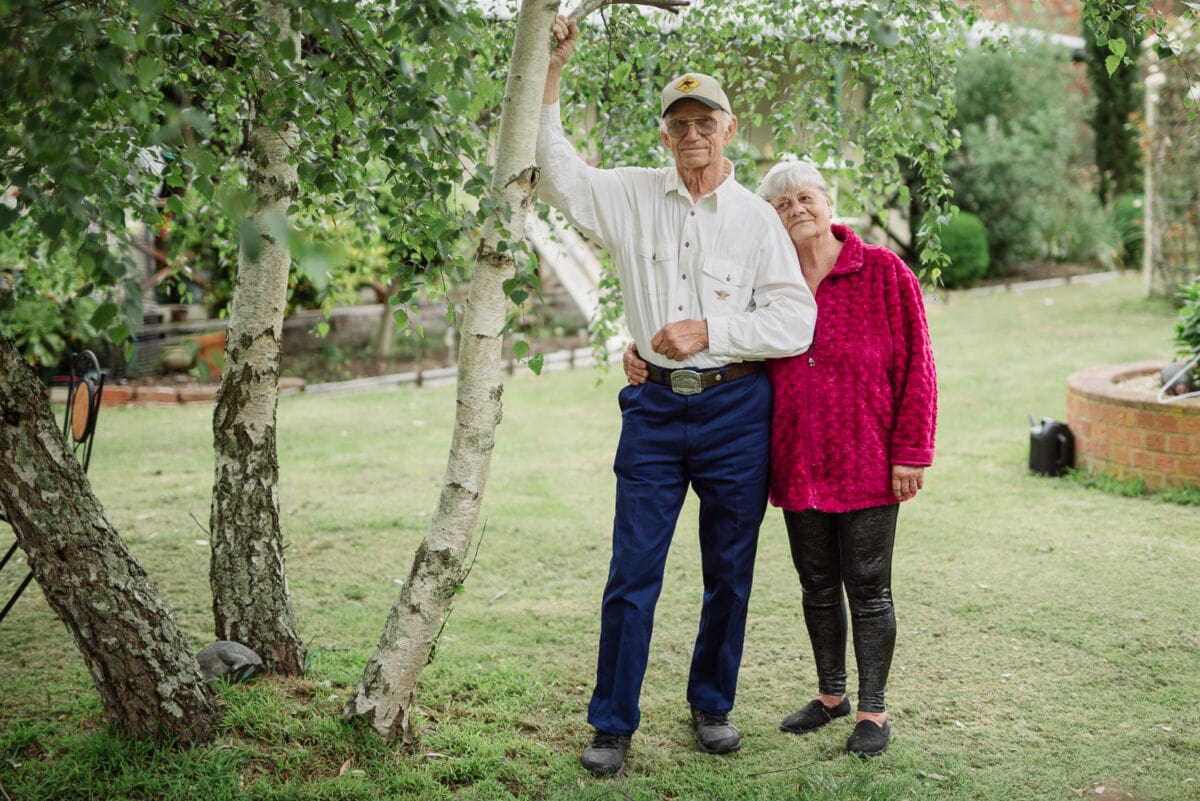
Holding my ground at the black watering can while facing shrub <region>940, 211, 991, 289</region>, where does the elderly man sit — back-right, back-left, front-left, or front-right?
back-left

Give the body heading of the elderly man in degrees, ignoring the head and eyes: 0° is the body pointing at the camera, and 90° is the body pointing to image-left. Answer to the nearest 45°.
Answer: approximately 0°

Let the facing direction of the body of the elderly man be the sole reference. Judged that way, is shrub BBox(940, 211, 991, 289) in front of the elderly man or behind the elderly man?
behind

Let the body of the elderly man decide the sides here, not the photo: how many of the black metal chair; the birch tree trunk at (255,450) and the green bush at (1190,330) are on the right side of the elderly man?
2

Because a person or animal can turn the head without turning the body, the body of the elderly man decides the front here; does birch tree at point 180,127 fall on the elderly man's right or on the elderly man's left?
on the elderly man's right

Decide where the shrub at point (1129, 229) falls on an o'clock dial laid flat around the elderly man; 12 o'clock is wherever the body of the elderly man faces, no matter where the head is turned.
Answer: The shrub is roughly at 7 o'clock from the elderly man.

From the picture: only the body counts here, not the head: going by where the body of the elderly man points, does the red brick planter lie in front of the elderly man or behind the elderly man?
behind

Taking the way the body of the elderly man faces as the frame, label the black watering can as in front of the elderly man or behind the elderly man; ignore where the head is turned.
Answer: behind
